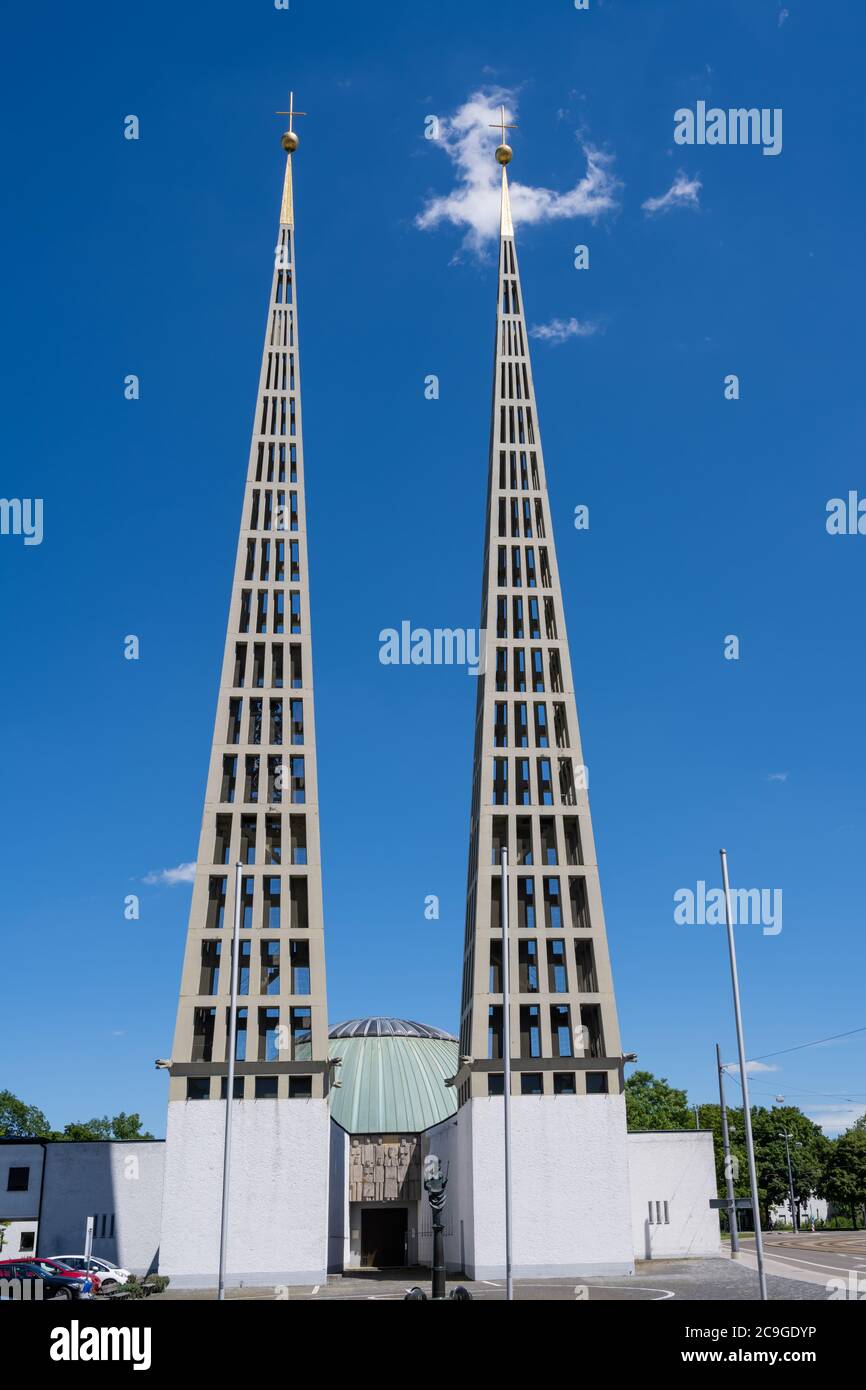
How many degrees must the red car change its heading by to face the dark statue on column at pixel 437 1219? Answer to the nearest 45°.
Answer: approximately 45° to its right

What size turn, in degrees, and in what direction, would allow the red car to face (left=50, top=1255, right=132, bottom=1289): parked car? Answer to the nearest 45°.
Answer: approximately 45° to its left

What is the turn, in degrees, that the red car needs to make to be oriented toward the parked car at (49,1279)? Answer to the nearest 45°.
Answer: approximately 90° to its right

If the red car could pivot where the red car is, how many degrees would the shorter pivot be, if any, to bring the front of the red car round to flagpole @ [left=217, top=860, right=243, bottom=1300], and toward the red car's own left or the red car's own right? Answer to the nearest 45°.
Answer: approximately 45° to the red car's own right

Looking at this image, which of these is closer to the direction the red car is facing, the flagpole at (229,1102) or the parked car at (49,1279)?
the flagpole

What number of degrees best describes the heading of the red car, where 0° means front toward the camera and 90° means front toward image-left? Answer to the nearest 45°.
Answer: approximately 270°
